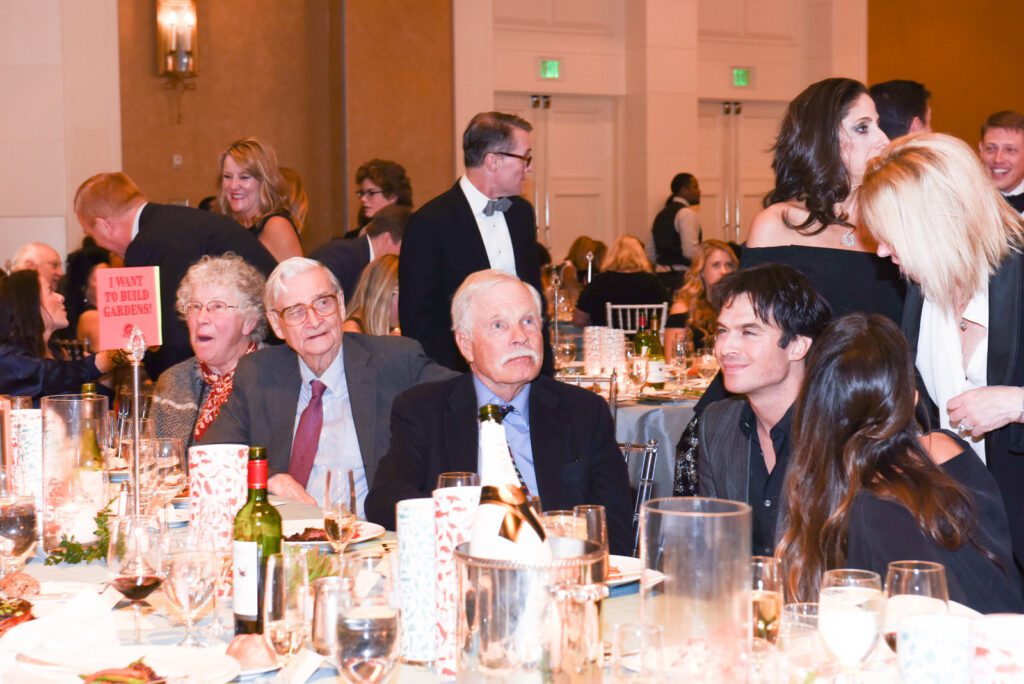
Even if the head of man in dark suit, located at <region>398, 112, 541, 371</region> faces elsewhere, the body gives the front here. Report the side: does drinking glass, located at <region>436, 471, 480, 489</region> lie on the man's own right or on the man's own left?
on the man's own right

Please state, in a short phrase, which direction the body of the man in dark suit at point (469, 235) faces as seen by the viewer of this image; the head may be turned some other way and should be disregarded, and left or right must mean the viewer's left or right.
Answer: facing the viewer and to the right of the viewer

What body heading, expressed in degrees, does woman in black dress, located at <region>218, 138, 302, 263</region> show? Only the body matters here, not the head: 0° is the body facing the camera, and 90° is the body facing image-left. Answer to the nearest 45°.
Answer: approximately 45°

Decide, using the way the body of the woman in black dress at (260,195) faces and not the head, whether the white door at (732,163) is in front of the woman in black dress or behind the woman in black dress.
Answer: behind

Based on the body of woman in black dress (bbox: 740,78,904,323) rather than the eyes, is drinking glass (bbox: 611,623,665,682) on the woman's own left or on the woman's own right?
on the woman's own right

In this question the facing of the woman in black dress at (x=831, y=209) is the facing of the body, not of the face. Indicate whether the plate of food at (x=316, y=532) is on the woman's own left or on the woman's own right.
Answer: on the woman's own right

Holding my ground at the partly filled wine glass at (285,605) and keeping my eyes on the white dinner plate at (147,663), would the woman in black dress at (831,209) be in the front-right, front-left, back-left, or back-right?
back-right

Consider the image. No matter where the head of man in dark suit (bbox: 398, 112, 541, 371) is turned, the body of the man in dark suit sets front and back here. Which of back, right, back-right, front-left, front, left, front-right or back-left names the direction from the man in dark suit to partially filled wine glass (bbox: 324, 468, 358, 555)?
front-right

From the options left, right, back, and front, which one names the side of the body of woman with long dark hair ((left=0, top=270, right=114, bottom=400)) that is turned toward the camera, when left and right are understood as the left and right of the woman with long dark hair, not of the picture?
right

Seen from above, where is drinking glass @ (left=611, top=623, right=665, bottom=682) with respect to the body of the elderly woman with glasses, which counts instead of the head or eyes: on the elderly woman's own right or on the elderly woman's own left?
on the elderly woman's own left

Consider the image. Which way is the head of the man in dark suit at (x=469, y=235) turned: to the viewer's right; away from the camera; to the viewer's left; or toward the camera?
to the viewer's right

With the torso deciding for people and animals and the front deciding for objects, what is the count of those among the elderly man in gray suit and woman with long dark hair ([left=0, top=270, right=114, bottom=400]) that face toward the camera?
1

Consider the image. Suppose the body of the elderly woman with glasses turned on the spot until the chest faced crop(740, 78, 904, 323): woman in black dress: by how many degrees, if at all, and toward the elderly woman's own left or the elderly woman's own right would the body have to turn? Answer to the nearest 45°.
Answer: approximately 90° to the elderly woman's own left

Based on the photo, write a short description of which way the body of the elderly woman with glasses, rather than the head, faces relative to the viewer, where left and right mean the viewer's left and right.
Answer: facing the viewer and to the left of the viewer
